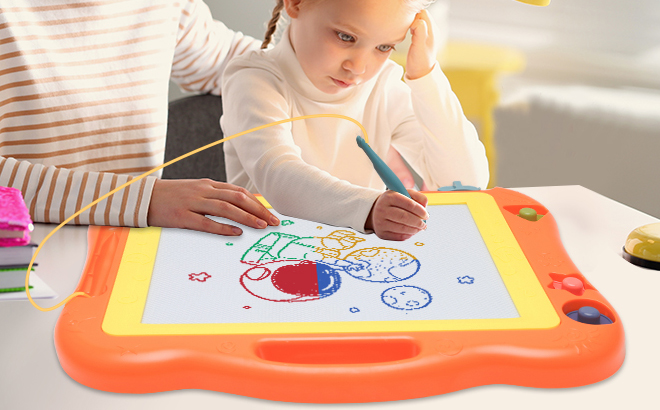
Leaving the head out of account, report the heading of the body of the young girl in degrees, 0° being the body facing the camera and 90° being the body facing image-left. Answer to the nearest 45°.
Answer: approximately 315°

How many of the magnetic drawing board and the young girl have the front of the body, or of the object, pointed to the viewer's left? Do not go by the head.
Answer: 0
